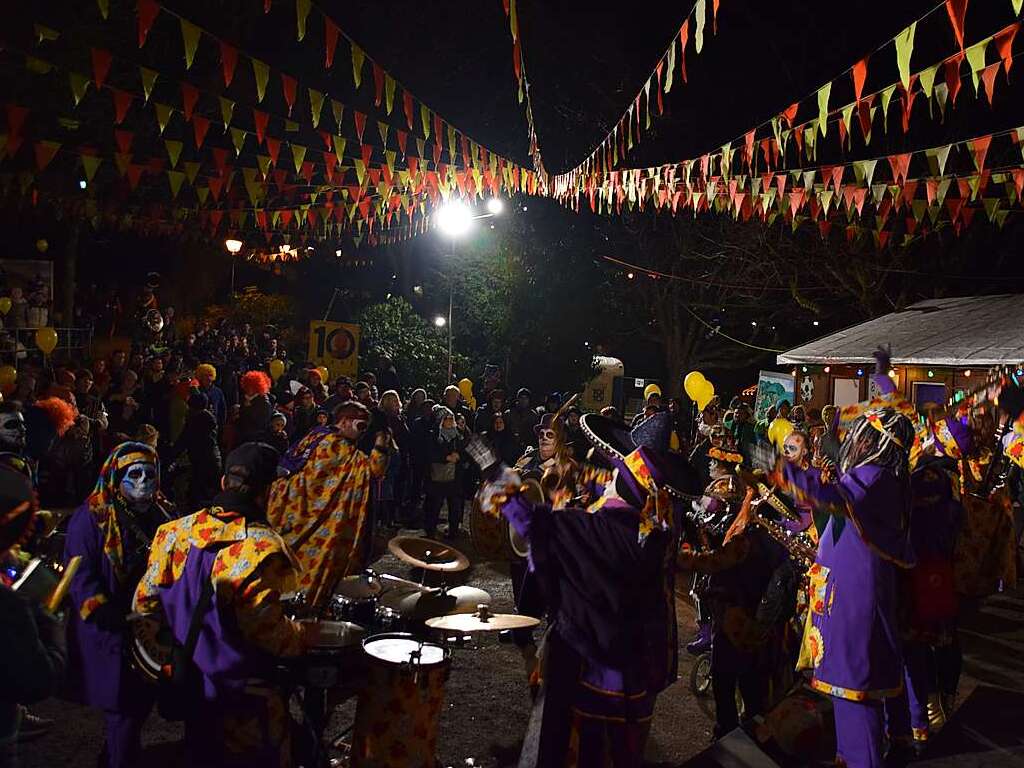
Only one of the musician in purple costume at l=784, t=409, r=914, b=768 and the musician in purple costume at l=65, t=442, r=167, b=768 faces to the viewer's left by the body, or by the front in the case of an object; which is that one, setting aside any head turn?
the musician in purple costume at l=784, t=409, r=914, b=768

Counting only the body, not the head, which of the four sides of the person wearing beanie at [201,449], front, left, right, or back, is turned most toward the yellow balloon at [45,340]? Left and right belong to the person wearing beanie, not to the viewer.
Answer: front

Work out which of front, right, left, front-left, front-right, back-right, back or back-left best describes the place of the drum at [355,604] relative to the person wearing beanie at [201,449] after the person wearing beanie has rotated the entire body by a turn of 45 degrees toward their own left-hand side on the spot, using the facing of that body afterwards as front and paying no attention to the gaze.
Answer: front-left

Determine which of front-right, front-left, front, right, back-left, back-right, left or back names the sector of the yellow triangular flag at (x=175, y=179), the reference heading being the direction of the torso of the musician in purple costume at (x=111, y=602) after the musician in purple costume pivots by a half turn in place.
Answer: front-right

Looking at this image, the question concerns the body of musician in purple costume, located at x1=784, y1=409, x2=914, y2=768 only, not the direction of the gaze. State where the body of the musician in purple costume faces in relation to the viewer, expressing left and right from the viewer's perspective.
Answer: facing to the left of the viewer

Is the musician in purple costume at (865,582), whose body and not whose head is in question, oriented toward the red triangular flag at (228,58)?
yes

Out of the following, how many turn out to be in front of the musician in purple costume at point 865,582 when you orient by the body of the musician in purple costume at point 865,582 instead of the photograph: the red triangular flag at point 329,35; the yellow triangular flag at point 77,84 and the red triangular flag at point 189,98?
3

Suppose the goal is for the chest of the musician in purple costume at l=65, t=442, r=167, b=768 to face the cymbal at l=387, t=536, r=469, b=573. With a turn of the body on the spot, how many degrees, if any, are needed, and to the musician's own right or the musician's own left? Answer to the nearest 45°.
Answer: approximately 45° to the musician's own left

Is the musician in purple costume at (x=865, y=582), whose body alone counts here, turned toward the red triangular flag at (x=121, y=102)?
yes

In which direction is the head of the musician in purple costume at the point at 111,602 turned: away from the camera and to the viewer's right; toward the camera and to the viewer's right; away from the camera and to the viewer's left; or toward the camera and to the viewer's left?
toward the camera and to the viewer's right

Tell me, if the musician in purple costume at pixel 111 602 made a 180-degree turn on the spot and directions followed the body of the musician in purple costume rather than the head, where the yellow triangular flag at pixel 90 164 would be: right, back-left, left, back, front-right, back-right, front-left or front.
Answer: front-right
